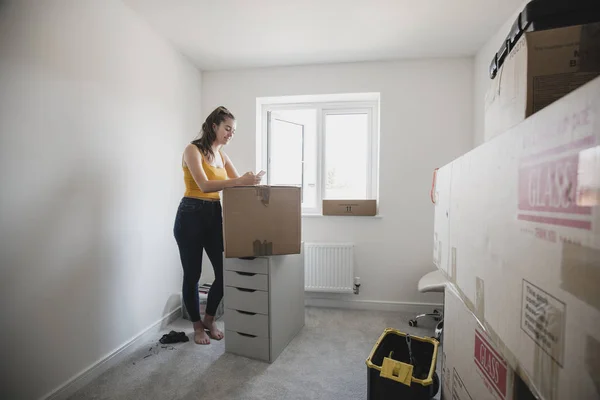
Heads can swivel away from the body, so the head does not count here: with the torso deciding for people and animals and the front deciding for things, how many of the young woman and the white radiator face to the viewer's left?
0

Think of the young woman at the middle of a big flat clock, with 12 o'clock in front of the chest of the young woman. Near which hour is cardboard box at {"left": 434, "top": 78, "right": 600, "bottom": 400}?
The cardboard box is roughly at 1 o'clock from the young woman.

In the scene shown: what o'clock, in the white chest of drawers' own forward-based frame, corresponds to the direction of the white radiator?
The white radiator is roughly at 6 o'clock from the white chest of drawers.

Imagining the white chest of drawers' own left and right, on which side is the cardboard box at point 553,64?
on its left

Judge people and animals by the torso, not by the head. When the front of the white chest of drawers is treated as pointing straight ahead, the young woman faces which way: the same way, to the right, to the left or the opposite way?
to the left

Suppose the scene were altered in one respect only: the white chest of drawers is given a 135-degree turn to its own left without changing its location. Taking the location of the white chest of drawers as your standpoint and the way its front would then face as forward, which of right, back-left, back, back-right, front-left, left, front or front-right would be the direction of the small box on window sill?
front-left

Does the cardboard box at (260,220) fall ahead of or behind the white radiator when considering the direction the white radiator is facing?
ahead

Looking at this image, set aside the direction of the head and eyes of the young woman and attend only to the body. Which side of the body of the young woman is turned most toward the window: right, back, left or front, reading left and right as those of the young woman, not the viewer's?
left

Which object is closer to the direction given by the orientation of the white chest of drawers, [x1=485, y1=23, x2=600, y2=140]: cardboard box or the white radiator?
the cardboard box

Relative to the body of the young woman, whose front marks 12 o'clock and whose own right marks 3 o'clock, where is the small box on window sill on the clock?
The small box on window sill is roughly at 10 o'clock from the young woman.

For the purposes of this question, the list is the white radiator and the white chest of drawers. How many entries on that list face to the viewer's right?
0

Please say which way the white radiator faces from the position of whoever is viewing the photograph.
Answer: facing the viewer

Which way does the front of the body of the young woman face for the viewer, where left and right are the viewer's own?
facing the viewer and to the right of the viewer

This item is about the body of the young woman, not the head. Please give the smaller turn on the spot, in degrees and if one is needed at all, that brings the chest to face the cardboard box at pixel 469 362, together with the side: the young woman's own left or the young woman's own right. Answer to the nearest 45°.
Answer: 0° — they already face it

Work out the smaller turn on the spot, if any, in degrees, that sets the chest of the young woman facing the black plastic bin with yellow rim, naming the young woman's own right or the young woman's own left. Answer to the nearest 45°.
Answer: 0° — they already face it

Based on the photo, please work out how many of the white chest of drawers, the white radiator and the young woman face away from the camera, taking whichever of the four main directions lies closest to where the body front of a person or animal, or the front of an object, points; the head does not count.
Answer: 0

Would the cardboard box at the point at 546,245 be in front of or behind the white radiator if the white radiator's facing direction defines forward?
in front

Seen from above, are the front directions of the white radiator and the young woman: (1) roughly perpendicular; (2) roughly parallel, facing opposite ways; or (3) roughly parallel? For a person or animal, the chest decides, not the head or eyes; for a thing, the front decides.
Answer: roughly perpendicular

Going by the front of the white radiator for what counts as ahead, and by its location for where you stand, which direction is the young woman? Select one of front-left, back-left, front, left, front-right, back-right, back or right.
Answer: front-right

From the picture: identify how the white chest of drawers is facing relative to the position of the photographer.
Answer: facing the viewer and to the left of the viewer
